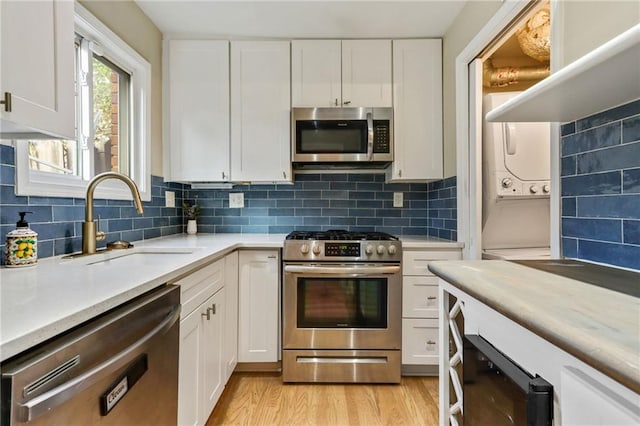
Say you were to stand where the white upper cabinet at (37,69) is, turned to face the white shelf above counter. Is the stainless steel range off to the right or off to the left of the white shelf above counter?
left

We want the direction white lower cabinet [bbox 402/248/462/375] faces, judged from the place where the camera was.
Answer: facing the viewer

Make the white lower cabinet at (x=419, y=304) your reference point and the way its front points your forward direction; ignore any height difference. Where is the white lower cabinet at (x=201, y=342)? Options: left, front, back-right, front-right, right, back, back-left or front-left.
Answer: front-right

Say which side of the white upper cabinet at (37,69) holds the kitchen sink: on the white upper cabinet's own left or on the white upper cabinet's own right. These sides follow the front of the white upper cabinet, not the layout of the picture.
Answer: on the white upper cabinet's own left

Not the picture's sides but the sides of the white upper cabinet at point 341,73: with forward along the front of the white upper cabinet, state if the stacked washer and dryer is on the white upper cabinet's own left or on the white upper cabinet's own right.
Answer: on the white upper cabinet's own left

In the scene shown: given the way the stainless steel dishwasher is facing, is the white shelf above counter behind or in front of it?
in front

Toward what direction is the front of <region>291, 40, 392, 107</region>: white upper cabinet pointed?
toward the camera

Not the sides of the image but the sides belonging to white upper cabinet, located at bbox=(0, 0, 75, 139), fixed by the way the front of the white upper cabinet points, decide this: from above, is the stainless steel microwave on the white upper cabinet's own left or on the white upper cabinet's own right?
on the white upper cabinet's own left

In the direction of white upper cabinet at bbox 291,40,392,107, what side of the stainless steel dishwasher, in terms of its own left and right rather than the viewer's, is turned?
left

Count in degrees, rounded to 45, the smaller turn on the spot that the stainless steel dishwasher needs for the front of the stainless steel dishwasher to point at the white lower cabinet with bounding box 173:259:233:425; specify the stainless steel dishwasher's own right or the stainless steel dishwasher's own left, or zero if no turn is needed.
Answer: approximately 90° to the stainless steel dishwasher's own left

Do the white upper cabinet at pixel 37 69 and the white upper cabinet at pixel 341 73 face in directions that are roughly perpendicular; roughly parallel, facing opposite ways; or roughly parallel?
roughly perpendicular

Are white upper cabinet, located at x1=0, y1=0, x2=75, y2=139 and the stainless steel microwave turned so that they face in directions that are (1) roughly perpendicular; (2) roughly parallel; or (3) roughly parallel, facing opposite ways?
roughly perpendicular
